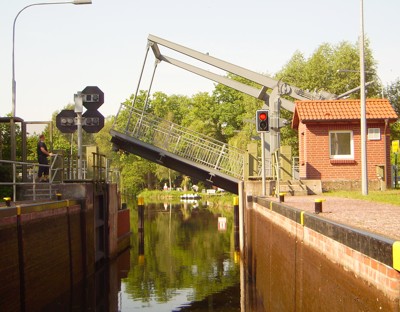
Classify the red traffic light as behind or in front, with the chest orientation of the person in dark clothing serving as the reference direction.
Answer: in front

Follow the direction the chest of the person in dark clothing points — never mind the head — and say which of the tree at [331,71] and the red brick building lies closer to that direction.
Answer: the red brick building

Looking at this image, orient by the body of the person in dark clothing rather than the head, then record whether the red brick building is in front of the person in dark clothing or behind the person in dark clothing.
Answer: in front

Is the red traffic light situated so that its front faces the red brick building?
no

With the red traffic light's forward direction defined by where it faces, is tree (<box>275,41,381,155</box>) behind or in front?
behind

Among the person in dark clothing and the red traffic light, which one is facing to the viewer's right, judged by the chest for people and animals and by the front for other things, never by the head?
the person in dark clothing

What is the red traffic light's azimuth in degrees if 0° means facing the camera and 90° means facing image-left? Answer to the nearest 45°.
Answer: approximately 0°

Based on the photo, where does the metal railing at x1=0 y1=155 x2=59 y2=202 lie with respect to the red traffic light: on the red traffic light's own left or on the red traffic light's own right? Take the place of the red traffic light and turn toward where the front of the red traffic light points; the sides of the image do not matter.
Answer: on the red traffic light's own right

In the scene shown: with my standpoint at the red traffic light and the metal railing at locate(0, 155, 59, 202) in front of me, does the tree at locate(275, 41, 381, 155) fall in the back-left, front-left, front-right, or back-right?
back-right

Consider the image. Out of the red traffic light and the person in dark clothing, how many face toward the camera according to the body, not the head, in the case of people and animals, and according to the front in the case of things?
1

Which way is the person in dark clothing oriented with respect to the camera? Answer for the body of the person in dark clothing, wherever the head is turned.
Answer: to the viewer's right

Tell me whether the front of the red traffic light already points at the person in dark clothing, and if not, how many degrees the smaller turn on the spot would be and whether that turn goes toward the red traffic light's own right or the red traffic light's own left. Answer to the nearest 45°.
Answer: approximately 90° to the red traffic light's own right

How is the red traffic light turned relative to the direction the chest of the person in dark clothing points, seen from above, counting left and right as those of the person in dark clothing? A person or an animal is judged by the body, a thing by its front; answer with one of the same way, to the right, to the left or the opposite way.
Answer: to the right
